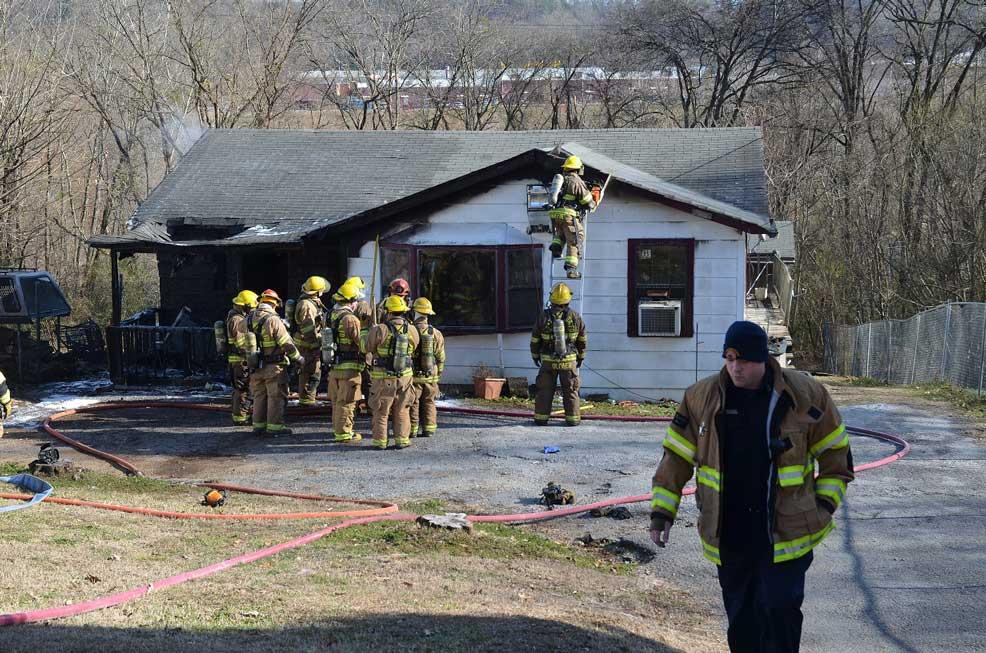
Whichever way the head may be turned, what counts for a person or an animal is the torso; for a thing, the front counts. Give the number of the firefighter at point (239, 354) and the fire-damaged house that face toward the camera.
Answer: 1

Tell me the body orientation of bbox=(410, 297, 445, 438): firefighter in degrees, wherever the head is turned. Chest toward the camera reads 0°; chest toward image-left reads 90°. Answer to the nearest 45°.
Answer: approximately 135°

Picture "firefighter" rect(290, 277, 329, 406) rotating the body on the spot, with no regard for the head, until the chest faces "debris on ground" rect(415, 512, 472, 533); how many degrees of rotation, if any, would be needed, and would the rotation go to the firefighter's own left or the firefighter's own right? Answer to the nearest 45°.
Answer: approximately 90° to the firefighter's own right

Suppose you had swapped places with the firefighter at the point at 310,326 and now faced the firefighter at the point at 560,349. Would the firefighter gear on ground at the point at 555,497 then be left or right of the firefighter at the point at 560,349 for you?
right

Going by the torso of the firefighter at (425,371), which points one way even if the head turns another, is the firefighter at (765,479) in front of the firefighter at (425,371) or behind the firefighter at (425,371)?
behind

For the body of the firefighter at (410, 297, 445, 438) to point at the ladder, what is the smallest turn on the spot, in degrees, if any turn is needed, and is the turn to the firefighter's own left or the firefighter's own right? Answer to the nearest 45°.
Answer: approximately 90° to the firefighter's own right

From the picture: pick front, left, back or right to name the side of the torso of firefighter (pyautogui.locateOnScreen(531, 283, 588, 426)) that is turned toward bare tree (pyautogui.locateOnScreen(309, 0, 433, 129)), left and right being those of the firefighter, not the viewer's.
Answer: front

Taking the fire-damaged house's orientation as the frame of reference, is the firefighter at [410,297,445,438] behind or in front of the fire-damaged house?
in front

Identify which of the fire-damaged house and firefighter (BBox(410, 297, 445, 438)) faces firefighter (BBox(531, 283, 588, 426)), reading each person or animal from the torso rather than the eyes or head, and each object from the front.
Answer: the fire-damaged house

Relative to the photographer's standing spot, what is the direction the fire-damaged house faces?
facing the viewer

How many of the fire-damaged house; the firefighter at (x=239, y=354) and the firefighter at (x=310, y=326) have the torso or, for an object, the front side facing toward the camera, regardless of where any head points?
1

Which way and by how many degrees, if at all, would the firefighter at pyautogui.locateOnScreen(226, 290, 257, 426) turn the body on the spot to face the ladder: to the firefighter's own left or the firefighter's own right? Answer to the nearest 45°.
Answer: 0° — they already face it

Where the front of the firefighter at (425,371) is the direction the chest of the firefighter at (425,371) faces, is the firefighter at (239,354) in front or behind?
in front

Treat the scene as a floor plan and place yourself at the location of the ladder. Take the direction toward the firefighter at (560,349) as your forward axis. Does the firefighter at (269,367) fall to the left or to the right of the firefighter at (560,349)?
right

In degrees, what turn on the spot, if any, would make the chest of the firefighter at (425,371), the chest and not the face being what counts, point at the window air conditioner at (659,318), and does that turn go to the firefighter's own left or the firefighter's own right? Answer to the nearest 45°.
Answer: approximately 90° to the firefighter's own right

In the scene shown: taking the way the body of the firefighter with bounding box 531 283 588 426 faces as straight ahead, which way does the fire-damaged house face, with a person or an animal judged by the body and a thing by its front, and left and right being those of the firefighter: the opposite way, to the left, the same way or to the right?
the opposite way

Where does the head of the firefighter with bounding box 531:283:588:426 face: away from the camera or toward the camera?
away from the camera

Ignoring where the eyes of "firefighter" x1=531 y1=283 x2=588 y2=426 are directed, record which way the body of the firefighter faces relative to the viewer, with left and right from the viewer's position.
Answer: facing away from the viewer
